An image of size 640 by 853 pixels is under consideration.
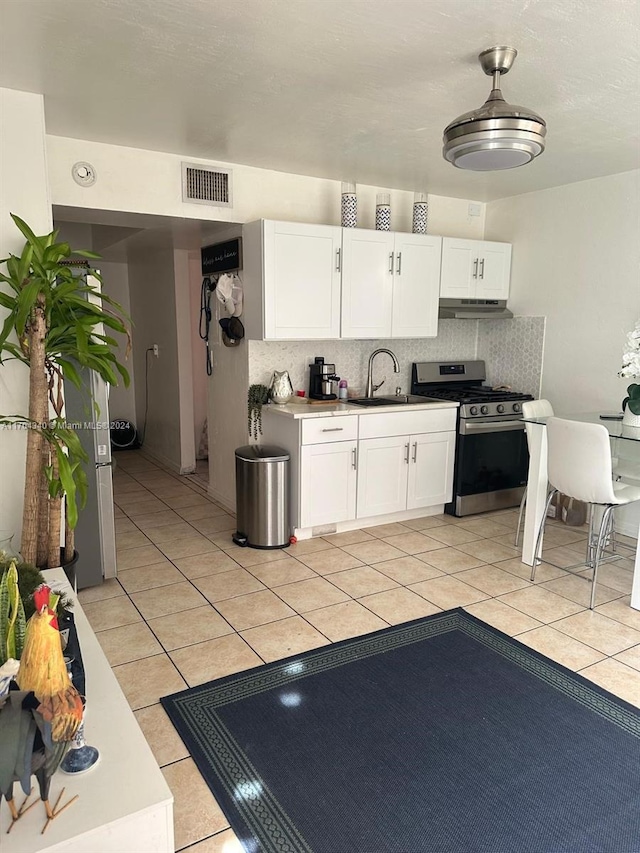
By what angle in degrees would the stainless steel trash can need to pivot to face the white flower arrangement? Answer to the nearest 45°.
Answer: approximately 135° to its left

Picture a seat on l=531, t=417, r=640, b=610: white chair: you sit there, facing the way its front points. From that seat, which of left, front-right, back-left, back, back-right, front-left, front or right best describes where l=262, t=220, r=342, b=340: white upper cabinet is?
back-left

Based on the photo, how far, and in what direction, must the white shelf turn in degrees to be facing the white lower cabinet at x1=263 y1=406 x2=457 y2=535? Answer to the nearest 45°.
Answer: approximately 90° to its left

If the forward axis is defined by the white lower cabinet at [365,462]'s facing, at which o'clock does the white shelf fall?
The white shelf is roughly at 2 o'clock from the white lower cabinet.

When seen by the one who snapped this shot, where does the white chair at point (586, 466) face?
facing away from the viewer and to the right of the viewer

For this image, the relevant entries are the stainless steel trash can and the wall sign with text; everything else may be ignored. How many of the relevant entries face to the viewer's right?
0

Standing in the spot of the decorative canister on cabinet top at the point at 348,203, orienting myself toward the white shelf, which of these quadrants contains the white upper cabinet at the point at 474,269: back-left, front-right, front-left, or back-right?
back-left

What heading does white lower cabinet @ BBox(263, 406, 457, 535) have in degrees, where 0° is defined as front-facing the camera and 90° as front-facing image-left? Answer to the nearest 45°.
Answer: approximately 315°
